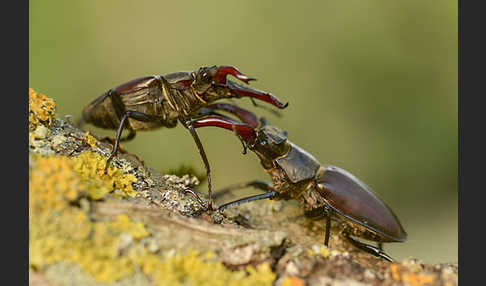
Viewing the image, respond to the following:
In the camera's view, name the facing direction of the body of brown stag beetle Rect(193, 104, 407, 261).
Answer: to the viewer's left

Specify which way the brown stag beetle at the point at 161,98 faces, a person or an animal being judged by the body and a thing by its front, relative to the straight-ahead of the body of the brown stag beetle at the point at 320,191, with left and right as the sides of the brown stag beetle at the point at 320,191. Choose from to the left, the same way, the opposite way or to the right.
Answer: the opposite way

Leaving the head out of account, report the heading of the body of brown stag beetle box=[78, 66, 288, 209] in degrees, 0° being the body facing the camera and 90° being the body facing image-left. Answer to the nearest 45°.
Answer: approximately 270°

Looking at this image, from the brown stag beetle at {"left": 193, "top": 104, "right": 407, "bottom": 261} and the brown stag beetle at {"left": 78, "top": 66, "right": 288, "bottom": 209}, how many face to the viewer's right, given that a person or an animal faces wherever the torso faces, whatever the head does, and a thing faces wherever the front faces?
1
